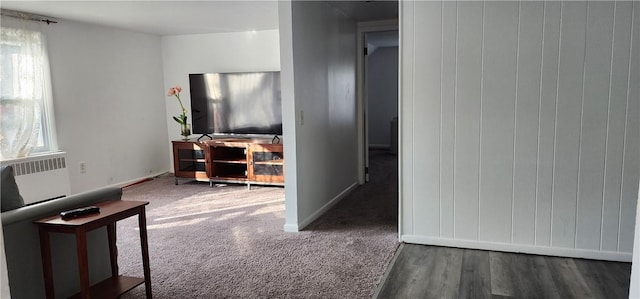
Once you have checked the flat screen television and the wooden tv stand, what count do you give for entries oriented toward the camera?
2

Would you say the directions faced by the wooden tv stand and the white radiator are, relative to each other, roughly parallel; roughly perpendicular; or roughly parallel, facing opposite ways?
roughly perpendicular

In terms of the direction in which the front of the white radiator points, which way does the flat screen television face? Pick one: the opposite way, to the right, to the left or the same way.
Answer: to the right

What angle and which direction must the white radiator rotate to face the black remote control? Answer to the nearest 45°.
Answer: approximately 45° to its right

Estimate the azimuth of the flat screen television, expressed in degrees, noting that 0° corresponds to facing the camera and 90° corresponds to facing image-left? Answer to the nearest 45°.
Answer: approximately 0°

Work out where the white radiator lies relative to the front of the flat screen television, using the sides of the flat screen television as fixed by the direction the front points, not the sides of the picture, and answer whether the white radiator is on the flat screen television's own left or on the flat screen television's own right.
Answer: on the flat screen television's own right

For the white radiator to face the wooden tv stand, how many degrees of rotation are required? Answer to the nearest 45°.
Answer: approximately 45° to its left

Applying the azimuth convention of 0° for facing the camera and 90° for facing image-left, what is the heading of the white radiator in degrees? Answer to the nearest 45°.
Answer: approximately 315°

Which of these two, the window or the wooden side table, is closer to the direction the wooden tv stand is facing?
the wooden side table
